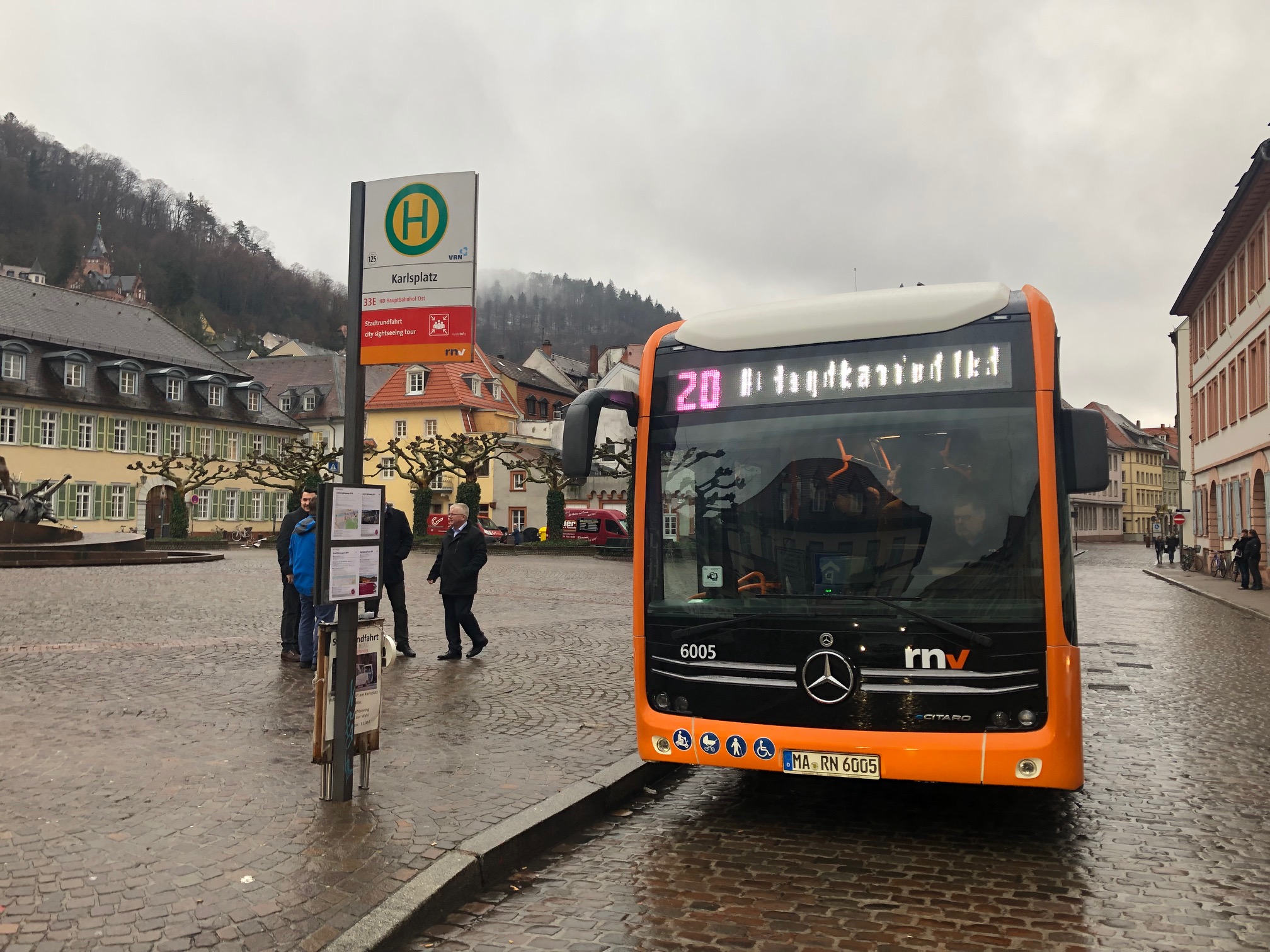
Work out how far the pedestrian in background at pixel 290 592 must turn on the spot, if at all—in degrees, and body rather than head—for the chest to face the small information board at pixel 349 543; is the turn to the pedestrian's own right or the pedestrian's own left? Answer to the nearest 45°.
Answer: approximately 45° to the pedestrian's own right

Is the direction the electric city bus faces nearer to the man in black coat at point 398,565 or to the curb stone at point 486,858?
the curb stone

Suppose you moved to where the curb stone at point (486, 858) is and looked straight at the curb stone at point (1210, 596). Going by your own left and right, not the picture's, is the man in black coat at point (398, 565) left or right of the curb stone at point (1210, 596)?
left

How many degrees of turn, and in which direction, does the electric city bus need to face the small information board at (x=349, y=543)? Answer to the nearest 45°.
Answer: approximately 90° to its right

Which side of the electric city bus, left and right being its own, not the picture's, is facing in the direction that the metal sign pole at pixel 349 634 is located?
front

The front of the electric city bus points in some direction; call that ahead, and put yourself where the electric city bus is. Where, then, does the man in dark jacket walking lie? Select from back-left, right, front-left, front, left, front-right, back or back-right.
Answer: back-right

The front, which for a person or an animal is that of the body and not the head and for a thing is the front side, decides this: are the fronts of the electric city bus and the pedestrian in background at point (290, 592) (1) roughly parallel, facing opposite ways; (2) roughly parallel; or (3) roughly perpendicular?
roughly perpendicular

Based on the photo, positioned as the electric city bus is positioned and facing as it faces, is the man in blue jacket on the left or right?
on its right

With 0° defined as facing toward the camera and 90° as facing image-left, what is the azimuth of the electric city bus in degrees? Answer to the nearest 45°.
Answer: approximately 0°

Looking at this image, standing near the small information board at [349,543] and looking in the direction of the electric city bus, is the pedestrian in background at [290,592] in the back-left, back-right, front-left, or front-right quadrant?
back-left
